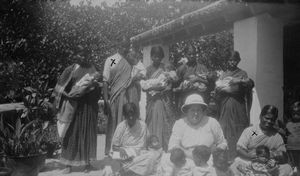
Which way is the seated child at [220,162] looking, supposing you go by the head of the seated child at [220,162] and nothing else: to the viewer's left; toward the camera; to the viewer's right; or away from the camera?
toward the camera

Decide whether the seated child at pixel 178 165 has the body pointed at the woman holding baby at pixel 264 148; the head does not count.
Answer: no

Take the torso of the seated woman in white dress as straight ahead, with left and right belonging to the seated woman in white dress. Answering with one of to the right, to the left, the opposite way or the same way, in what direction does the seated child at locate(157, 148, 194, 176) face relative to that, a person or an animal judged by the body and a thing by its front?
the same way

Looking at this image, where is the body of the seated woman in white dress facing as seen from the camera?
toward the camera

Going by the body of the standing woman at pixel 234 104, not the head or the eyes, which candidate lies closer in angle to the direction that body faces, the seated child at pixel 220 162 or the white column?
the seated child

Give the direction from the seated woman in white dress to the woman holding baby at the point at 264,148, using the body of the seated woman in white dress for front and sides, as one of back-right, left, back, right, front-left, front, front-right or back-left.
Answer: left

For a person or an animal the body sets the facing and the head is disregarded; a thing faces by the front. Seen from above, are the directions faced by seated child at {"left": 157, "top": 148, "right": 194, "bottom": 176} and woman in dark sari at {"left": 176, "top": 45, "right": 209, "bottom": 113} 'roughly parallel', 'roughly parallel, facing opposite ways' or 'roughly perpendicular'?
roughly parallel

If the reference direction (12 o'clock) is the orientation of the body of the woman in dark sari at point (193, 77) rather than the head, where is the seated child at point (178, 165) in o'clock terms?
The seated child is roughly at 12 o'clock from the woman in dark sari.

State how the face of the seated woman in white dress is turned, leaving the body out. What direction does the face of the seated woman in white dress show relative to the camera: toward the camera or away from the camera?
toward the camera

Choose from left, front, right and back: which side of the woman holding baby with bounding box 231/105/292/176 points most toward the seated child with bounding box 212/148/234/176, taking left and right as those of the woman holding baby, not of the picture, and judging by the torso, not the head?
right

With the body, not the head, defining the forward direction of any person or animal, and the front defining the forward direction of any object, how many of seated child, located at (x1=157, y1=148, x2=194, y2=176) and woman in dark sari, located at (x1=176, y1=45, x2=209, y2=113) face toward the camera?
2

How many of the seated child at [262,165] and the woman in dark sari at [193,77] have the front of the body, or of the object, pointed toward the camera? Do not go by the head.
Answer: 2

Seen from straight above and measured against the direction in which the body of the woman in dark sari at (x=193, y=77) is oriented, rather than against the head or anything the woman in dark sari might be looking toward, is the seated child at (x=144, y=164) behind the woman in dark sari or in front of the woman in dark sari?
in front

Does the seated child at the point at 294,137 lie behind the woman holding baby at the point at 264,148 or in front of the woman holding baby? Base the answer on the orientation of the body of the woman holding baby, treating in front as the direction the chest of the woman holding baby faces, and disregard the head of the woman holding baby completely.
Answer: behind

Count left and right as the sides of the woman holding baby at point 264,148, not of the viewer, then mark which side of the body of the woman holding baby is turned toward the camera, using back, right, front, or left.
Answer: front

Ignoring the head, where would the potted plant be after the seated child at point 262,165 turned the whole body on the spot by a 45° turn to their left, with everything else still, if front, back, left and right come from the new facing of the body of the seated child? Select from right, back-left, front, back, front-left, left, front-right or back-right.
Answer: back-right

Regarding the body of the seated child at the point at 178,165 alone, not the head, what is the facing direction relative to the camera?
toward the camera
